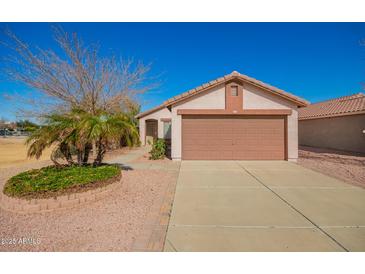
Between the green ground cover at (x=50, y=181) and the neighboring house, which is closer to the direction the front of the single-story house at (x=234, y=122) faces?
the green ground cover

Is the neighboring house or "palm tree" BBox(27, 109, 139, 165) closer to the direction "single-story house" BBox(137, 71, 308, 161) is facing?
the palm tree

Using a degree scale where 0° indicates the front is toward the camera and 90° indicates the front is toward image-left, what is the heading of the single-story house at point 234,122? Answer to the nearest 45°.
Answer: approximately 0°

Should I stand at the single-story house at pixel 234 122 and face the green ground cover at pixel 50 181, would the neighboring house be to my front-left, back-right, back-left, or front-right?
back-left

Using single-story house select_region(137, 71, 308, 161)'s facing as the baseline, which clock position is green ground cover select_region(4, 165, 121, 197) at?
The green ground cover is roughly at 1 o'clock from the single-story house.

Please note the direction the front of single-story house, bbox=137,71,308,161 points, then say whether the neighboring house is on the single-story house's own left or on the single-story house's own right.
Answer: on the single-story house's own left

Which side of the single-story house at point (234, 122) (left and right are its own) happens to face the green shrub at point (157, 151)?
right

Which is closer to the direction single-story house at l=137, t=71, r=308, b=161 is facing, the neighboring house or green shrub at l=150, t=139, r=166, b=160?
the green shrub
